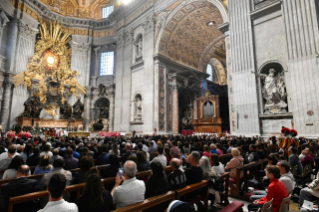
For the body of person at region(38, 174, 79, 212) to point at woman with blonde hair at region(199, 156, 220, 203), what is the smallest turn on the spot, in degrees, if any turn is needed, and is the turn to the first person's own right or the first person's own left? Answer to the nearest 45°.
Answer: approximately 90° to the first person's own right

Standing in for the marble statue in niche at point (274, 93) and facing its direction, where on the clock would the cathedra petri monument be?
The cathedra petri monument is roughly at 3 o'clock from the marble statue in niche.

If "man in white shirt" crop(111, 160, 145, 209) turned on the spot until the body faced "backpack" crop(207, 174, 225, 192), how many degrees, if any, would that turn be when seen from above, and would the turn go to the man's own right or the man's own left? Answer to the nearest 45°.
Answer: approximately 90° to the man's own right

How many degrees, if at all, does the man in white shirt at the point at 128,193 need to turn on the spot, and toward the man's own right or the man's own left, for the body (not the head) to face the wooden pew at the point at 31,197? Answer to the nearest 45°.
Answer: approximately 45° to the man's own left

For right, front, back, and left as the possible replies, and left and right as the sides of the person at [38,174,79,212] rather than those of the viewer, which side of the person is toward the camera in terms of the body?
back

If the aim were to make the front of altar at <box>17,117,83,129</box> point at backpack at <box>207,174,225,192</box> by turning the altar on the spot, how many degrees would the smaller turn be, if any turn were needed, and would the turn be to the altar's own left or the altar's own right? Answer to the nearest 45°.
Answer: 0° — it already faces it

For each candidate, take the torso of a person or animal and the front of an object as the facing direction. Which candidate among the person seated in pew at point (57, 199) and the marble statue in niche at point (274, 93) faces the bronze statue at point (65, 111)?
the person seated in pew

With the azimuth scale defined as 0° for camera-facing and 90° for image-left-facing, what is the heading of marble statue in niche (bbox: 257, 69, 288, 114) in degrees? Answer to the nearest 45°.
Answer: approximately 0°

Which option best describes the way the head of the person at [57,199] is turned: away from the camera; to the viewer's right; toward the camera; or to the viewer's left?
away from the camera
